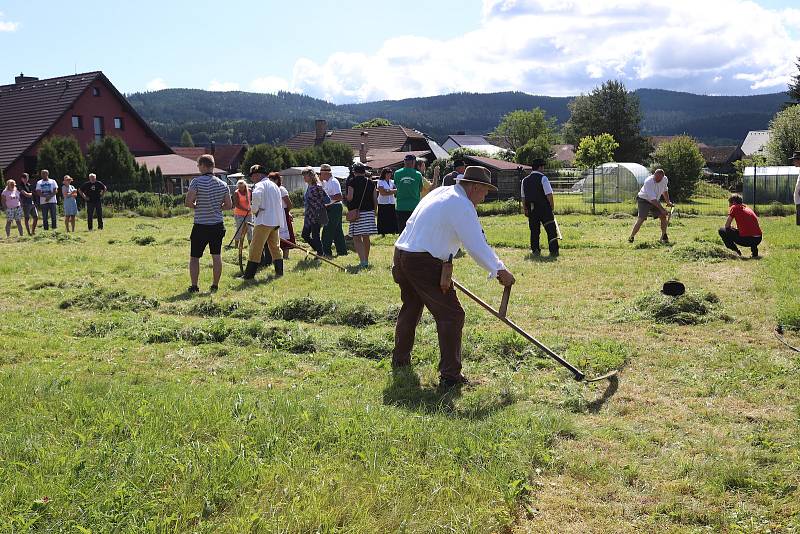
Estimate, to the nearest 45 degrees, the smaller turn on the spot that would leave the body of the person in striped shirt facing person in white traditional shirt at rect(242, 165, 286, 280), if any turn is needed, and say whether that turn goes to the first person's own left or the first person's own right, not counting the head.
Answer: approximately 45° to the first person's own right

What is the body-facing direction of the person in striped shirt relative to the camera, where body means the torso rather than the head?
away from the camera

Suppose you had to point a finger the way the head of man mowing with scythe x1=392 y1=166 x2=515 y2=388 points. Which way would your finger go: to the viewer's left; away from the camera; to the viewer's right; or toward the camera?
to the viewer's right

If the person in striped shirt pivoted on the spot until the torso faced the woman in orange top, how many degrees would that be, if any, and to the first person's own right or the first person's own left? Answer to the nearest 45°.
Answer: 0° — they already face them

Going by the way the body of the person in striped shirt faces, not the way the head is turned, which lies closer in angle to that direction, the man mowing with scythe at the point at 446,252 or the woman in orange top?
the woman in orange top

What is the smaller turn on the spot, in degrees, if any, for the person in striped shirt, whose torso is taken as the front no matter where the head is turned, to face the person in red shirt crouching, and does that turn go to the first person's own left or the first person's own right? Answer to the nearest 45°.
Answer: approximately 90° to the first person's own right
